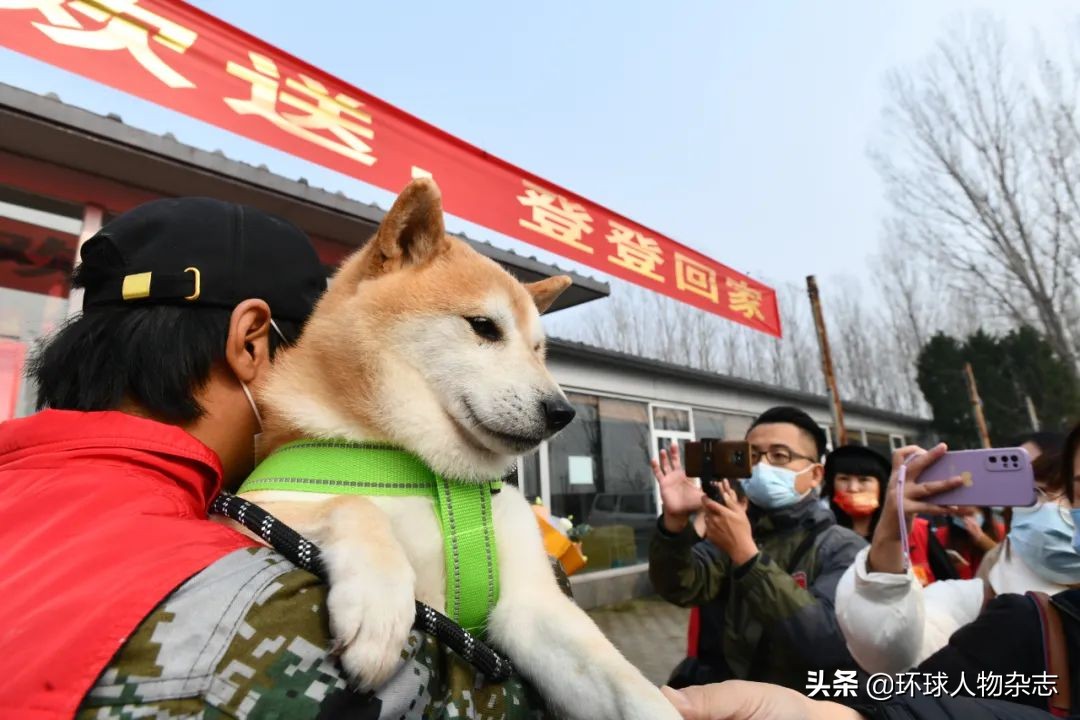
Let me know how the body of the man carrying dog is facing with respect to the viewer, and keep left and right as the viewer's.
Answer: facing away from the viewer and to the right of the viewer

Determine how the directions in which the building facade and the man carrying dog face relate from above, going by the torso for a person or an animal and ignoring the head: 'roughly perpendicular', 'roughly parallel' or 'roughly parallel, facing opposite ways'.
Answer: roughly perpendicular

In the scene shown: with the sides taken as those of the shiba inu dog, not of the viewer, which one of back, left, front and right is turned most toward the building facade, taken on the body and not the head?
back

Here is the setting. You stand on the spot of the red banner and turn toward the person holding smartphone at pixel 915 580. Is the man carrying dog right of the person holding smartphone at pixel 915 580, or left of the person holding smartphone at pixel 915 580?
right

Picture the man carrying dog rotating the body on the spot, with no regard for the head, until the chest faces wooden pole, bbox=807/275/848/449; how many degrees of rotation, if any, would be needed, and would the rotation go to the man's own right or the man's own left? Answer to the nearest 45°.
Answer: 0° — they already face it

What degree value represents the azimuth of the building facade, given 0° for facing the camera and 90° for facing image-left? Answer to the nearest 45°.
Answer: approximately 315°

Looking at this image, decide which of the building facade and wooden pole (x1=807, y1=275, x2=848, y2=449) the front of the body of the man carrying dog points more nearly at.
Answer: the wooden pole

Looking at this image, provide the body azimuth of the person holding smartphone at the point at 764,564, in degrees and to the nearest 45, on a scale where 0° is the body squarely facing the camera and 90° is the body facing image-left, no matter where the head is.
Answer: approximately 45°

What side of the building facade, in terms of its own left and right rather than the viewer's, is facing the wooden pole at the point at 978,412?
left

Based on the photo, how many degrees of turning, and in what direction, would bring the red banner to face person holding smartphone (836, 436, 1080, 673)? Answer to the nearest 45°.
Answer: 0° — it already faces them

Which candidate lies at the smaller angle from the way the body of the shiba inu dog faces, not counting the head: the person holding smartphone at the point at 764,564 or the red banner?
the person holding smartphone

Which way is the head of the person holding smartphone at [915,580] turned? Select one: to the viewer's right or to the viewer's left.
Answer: to the viewer's left

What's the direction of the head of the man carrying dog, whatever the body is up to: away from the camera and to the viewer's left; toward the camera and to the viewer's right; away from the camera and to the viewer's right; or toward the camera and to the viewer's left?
away from the camera and to the viewer's right
